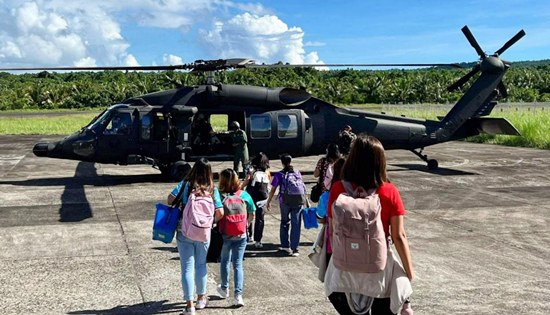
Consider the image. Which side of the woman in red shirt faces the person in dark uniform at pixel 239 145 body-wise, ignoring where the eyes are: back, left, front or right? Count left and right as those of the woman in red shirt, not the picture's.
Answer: front

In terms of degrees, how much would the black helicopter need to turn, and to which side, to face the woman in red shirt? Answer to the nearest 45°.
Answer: approximately 90° to its left

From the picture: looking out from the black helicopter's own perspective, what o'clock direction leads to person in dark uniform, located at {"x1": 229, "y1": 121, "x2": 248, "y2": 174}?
The person in dark uniform is roughly at 8 o'clock from the black helicopter.

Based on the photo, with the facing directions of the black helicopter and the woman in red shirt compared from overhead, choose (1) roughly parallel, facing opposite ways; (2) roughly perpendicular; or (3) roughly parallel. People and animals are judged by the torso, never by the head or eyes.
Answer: roughly perpendicular

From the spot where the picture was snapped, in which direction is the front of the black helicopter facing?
facing to the left of the viewer

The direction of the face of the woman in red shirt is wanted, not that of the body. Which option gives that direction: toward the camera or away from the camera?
away from the camera

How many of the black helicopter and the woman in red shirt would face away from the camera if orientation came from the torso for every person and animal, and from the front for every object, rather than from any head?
1

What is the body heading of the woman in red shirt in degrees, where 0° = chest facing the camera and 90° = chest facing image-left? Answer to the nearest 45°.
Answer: approximately 180°
